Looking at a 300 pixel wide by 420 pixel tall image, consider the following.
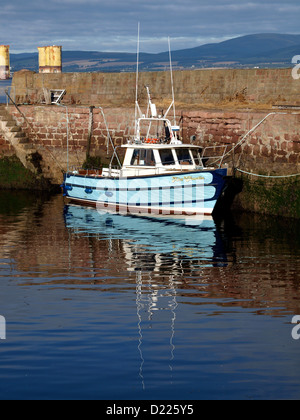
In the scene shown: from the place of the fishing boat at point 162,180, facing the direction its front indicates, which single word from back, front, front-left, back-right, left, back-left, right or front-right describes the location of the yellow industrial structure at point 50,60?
back-left

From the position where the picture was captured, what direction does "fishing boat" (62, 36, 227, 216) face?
facing the viewer and to the right of the viewer
